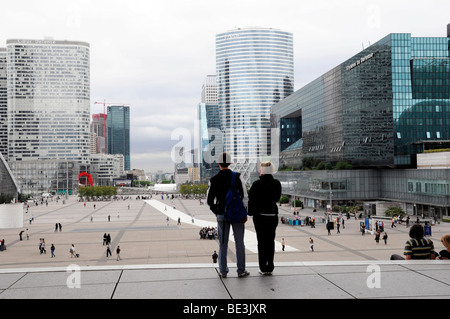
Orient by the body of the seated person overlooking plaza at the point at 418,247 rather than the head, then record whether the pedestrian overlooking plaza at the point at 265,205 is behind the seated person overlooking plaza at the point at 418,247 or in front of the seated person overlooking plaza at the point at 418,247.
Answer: behind

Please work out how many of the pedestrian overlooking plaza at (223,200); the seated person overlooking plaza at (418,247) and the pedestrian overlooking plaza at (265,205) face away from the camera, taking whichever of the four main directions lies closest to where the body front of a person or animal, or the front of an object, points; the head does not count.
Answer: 3

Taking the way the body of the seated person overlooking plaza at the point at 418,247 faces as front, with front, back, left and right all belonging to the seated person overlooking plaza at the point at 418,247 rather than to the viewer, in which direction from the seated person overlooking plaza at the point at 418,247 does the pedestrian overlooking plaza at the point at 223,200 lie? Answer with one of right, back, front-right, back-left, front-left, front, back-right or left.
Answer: back-left

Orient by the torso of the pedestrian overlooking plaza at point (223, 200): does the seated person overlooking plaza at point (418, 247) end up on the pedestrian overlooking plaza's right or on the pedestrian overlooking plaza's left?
on the pedestrian overlooking plaza's right

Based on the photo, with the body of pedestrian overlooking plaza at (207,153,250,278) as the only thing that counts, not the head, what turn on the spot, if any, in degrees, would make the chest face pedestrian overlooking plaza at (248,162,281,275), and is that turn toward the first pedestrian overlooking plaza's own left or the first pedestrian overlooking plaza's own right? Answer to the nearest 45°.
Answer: approximately 90° to the first pedestrian overlooking plaza's own right

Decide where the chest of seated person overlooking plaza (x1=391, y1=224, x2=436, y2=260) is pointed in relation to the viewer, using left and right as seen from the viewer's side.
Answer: facing away from the viewer

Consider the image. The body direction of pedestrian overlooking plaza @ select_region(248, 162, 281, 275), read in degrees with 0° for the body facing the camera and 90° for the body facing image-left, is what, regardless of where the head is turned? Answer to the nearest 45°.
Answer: approximately 180°

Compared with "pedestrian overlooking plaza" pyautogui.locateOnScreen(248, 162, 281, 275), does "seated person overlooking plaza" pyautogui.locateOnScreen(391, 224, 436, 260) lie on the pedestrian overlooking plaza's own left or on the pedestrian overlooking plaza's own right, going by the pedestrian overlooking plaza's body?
on the pedestrian overlooking plaza's own right

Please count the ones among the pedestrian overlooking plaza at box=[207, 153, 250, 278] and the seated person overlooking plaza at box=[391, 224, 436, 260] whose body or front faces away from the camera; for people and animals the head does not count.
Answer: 2

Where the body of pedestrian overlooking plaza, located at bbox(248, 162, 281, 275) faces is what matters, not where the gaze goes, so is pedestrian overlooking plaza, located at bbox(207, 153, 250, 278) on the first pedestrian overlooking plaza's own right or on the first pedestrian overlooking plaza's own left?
on the first pedestrian overlooking plaza's own left

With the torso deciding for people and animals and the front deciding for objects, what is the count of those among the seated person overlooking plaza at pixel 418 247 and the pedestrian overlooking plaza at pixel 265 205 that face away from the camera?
2

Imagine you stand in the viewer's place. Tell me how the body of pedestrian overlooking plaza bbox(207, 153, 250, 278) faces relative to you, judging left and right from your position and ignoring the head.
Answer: facing away from the viewer
